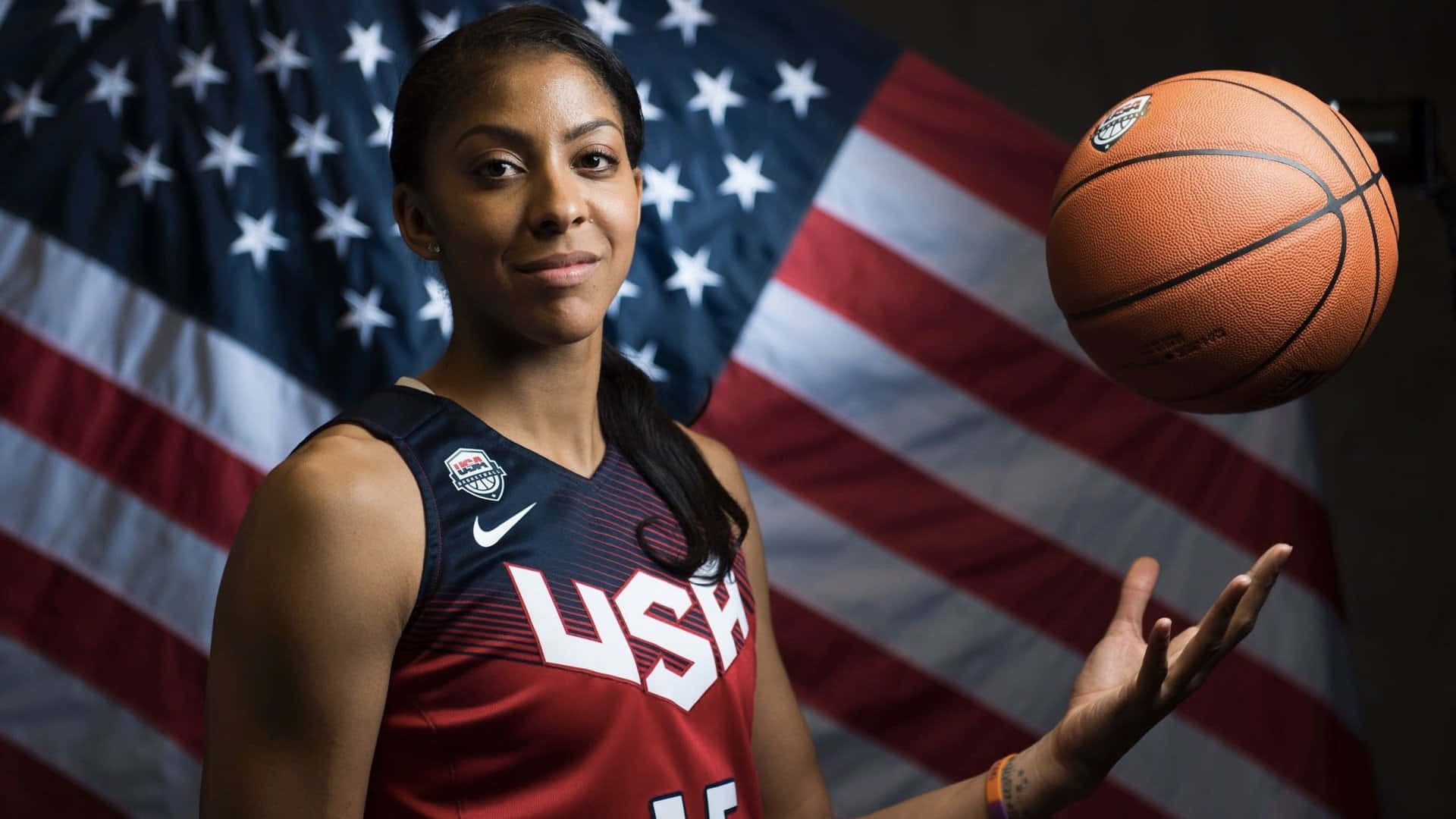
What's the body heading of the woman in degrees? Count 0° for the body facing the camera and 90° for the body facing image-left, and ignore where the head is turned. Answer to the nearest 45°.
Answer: approximately 315°

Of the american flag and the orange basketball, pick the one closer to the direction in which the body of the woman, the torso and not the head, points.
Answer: the orange basketball

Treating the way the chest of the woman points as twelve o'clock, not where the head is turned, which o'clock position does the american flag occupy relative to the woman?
The american flag is roughly at 8 o'clock from the woman.

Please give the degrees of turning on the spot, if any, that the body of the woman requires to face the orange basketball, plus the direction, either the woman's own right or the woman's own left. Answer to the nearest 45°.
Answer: approximately 45° to the woman's own left
